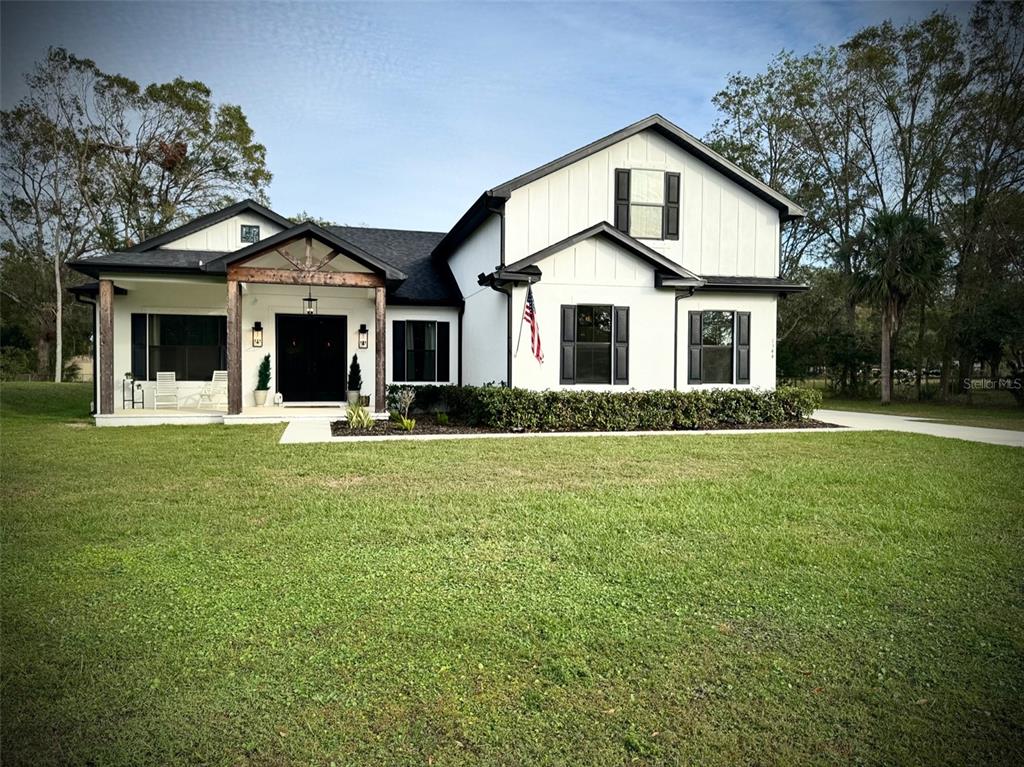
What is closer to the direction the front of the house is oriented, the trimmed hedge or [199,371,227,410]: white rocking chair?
the trimmed hedge

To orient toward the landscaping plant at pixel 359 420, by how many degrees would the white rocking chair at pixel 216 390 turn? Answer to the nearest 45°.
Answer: approximately 90° to its left

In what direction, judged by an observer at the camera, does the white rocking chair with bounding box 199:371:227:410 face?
facing the viewer and to the left of the viewer

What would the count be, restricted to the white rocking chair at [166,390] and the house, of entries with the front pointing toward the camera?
2

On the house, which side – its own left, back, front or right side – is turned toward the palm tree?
left

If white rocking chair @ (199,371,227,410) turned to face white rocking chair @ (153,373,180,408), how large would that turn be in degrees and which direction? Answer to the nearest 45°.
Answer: approximately 45° to its right

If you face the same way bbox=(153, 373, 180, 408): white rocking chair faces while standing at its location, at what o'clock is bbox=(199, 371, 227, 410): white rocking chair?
bbox=(199, 371, 227, 410): white rocking chair is roughly at 9 o'clock from bbox=(153, 373, 180, 408): white rocking chair.

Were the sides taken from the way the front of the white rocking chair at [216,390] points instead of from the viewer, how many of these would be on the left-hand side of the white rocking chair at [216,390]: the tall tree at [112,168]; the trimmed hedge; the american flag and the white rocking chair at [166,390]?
2

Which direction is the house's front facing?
toward the camera

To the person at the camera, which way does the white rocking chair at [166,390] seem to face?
facing the viewer

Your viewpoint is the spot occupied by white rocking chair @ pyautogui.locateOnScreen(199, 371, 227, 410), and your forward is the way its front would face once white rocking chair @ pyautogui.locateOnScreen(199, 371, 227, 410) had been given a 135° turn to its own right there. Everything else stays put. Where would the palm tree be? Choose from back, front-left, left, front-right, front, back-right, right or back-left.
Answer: right
